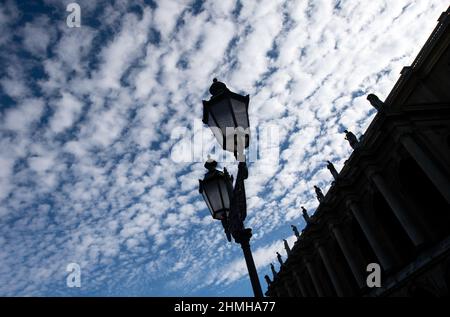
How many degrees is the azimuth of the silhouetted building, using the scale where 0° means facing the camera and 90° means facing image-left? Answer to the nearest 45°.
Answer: approximately 45°

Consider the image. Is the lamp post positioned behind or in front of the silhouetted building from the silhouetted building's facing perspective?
in front
